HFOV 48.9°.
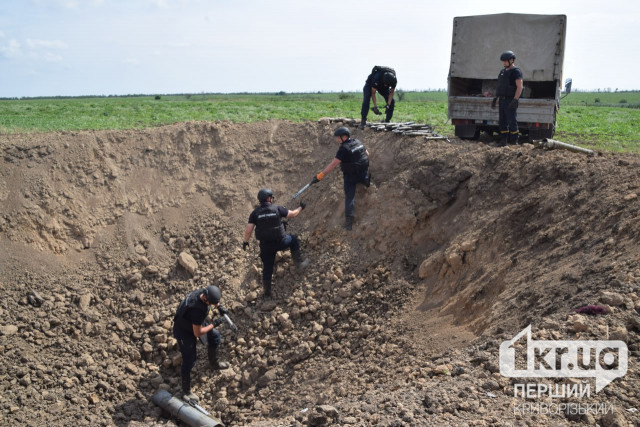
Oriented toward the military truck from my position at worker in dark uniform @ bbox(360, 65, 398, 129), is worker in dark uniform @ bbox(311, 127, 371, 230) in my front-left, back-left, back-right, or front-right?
back-right

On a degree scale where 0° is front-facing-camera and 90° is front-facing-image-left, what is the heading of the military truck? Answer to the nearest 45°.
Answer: approximately 180°

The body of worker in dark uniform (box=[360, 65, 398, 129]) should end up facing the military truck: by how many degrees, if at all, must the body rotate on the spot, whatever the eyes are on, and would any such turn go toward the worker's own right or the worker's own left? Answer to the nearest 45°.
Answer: approximately 90° to the worker's own left

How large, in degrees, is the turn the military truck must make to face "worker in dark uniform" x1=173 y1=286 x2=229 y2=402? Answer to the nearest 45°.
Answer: approximately 135° to its left

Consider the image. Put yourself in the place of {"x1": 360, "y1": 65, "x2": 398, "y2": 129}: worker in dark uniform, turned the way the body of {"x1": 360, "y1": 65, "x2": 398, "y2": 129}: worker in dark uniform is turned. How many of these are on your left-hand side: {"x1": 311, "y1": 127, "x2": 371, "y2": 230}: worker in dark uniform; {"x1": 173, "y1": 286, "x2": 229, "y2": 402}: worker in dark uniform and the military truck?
1

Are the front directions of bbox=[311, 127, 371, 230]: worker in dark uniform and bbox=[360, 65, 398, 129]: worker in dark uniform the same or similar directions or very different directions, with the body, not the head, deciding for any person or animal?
very different directions

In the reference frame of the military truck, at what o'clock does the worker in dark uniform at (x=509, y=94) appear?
The worker in dark uniform is roughly at 6 o'clock from the military truck.

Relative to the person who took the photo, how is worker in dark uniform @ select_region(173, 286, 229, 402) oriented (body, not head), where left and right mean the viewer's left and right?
facing to the right of the viewer

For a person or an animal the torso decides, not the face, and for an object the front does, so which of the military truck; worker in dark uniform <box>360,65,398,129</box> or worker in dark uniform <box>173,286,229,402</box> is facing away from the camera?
the military truck

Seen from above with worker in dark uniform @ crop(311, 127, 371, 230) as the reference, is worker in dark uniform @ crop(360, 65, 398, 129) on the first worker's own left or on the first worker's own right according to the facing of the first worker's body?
on the first worker's own right
